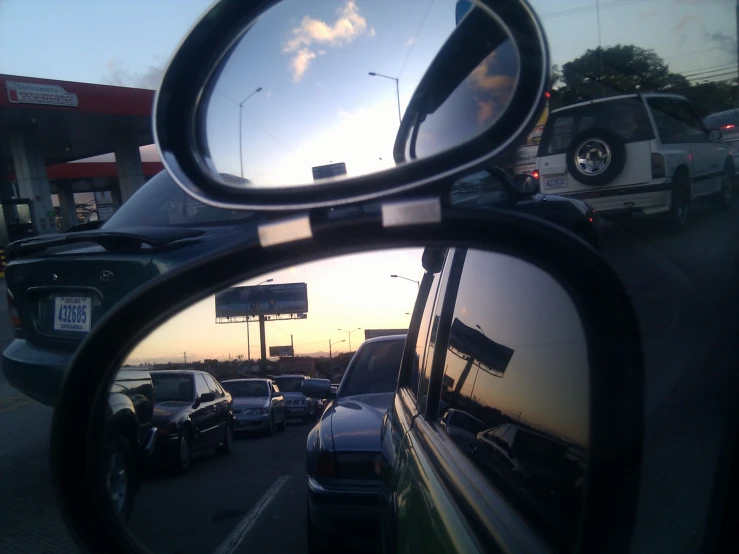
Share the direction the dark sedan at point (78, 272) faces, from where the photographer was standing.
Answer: facing away from the viewer and to the right of the viewer

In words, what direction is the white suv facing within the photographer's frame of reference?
facing away from the viewer and to the right of the viewer

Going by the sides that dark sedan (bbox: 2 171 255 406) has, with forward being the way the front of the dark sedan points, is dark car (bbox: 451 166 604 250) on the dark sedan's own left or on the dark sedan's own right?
on the dark sedan's own right

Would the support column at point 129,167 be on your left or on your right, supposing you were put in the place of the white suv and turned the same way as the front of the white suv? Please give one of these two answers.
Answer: on your left
